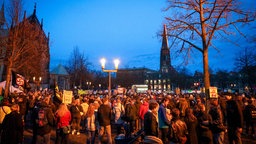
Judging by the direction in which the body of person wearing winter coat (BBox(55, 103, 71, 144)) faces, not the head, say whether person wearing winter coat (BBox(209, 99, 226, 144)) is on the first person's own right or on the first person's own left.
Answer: on the first person's own right

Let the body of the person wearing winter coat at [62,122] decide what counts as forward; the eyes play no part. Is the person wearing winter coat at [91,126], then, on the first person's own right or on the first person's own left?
on the first person's own right

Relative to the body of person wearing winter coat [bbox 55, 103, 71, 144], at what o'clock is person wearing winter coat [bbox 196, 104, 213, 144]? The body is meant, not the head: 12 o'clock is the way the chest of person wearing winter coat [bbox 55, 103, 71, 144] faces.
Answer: person wearing winter coat [bbox 196, 104, 213, 144] is roughly at 4 o'clock from person wearing winter coat [bbox 55, 103, 71, 144].

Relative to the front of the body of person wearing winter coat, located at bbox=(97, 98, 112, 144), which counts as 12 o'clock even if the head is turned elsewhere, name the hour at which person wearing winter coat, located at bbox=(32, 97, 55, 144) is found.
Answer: person wearing winter coat, located at bbox=(32, 97, 55, 144) is roughly at 8 o'clock from person wearing winter coat, located at bbox=(97, 98, 112, 144).

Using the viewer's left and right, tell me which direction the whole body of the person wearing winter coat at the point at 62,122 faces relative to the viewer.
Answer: facing away from the viewer

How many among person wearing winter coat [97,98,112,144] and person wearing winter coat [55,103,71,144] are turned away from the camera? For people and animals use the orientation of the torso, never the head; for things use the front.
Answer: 2

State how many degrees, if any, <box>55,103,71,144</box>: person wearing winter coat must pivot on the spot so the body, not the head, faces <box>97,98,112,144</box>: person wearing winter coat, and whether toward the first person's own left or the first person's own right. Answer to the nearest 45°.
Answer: approximately 90° to the first person's own right

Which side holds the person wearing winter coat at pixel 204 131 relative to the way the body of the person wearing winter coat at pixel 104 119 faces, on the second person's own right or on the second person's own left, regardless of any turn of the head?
on the second person's own right

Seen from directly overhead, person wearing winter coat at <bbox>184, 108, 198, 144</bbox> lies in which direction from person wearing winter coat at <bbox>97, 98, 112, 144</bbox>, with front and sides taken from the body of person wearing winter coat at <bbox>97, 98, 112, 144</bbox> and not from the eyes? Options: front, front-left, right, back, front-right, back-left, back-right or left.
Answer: back-right

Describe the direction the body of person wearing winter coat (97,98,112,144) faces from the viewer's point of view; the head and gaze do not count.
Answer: away from the camera
